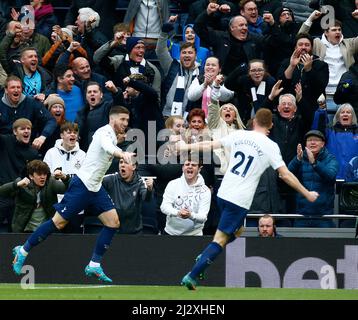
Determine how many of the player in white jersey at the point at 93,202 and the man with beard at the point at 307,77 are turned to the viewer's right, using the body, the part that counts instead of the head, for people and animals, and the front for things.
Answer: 1

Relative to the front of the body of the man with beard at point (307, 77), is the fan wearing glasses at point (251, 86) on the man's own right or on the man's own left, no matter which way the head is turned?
on the man's own right

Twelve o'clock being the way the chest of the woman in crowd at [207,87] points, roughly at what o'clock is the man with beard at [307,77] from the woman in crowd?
The man with beard is roughly at 9 o'clock from the woman in crowd.

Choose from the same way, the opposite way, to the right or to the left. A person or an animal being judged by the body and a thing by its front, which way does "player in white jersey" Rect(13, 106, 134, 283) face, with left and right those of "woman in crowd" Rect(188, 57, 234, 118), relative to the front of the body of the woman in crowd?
to the left

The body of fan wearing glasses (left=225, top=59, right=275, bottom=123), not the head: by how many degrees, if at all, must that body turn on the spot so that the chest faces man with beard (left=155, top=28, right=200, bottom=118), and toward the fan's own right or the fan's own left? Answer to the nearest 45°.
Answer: approximately 90° to the fan's own right

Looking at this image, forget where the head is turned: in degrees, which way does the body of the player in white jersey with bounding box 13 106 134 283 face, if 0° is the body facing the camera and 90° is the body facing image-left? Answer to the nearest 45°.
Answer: approximately 270°

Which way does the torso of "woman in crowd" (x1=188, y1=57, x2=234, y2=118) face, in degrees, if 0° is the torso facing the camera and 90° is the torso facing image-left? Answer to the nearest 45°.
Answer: approximately 0°

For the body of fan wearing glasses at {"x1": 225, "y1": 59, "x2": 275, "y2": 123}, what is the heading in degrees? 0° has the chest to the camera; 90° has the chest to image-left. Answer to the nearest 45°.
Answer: approximately 0°
